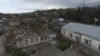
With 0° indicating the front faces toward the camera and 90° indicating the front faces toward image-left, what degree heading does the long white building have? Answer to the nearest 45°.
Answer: approximately 45°

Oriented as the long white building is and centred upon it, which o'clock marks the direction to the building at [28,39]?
The building is roughly at 2 o'clock from the long white building.

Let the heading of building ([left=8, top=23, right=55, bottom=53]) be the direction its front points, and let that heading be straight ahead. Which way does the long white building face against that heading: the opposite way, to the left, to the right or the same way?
to the right

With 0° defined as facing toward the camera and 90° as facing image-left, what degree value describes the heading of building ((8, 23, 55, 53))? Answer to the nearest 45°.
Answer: approximately 315°
